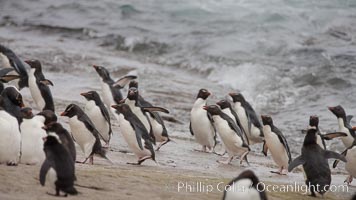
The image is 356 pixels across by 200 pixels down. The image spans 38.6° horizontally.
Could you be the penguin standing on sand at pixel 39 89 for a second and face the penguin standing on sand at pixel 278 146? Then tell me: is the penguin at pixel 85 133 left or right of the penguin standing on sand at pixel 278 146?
right

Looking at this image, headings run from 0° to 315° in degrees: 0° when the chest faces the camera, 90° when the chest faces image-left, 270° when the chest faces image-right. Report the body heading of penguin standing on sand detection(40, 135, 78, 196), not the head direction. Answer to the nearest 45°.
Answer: approximately 135°

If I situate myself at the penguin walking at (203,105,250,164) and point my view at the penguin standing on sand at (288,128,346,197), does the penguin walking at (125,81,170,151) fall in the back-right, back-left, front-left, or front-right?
back-right

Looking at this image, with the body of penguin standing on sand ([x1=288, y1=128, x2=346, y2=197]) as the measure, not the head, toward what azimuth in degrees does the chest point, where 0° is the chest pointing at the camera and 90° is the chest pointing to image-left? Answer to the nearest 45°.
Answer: approximately 180°

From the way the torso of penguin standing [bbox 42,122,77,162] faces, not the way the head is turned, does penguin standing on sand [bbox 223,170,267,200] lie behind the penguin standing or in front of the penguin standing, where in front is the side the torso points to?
behind

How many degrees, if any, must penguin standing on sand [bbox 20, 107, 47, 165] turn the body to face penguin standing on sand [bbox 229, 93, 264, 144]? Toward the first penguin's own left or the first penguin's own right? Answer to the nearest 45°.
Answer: approximately 135° to the first penguin's own left

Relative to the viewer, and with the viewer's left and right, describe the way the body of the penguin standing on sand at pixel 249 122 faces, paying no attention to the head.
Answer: facing to the left of the viewer

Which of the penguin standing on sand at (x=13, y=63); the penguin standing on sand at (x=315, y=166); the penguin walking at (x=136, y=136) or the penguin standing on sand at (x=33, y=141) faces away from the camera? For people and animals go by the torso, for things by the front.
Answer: the penguin standing on sand at (x=315, y=166)

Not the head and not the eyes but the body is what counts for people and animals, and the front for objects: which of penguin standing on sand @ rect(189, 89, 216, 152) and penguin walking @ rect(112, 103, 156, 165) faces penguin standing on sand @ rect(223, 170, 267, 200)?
penguin standing on sand @ rect(189, 89, 216, 152)
